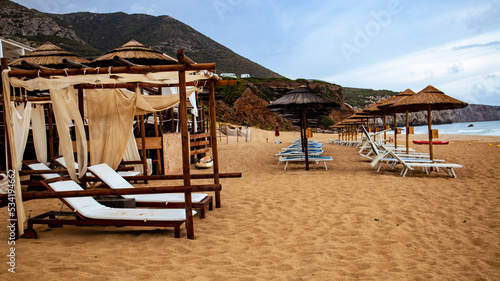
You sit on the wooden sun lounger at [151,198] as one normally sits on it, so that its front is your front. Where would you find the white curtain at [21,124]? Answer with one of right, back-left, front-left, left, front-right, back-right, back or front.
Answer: back-left

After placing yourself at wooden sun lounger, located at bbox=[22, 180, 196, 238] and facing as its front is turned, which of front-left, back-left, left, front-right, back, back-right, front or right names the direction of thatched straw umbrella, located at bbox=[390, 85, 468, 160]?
front

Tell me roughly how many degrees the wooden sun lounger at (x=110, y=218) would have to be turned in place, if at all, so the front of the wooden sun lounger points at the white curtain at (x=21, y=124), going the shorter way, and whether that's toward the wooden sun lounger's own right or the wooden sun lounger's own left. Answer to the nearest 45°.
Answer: approximately 135° to the wooden sun lounger's own left

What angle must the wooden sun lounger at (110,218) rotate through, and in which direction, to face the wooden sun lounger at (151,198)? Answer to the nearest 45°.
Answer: approximately 45° to its left

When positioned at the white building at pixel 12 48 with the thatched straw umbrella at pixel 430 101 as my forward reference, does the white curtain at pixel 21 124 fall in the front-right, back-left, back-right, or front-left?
front-right

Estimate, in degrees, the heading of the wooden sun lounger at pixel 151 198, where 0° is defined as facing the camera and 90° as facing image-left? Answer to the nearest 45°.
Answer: approximately 270°

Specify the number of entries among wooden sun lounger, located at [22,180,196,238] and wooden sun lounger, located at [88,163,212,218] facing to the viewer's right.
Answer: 2

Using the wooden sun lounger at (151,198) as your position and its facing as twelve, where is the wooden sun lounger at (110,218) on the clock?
the wooden sun lounger at (110,218) is roughly at 4 o'clock from the wooden sun lounger at (151,198).

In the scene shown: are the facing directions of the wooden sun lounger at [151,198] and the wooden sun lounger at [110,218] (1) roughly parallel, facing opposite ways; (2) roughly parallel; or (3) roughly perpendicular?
roughly parallel

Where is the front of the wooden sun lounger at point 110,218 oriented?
to the viewer's right

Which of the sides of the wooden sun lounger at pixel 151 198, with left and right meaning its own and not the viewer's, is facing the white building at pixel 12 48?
left

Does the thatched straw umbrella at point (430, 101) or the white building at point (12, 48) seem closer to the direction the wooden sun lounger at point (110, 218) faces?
the thatched straw umbrella

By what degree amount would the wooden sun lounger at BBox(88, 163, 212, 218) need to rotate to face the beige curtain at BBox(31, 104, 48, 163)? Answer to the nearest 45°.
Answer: approximately 135° to its left

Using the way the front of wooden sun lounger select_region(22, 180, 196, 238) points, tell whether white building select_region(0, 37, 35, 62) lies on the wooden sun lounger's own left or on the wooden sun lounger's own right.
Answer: on the wooden sun lounger's own left
